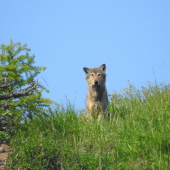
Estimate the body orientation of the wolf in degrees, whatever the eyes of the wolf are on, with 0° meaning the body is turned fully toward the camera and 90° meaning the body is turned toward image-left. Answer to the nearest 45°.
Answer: approximately 0°

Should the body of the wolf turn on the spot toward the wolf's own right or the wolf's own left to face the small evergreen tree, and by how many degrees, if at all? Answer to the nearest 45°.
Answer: approximately 45° to the wolf's own right
